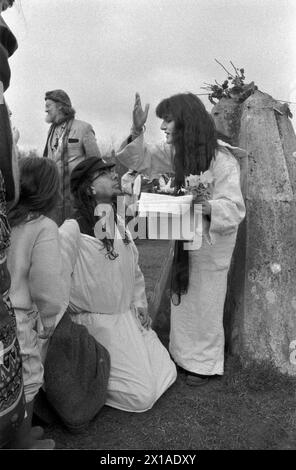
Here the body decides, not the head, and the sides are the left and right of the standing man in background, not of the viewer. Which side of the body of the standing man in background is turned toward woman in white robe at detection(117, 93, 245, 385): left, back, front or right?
left

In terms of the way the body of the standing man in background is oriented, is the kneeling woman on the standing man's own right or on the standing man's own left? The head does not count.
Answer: on the standing man's own left

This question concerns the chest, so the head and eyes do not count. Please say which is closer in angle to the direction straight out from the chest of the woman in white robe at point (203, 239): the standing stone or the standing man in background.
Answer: the standing man in background

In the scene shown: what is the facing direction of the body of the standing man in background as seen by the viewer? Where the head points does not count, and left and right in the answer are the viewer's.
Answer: facing the viewer and to the left of the viewer

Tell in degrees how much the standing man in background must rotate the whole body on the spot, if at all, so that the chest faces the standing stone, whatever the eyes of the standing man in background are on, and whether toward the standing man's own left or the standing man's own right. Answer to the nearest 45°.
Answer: approximately 90° to the standing man's own left

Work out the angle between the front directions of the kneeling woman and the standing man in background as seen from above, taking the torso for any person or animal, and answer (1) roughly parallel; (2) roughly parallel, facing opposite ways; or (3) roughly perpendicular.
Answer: roughly perpendicular

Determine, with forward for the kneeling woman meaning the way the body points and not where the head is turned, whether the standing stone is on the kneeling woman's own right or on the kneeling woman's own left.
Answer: on the kneeling woman's own left

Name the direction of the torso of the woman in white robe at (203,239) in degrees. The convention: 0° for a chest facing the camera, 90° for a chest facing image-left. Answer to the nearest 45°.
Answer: approximately 90°

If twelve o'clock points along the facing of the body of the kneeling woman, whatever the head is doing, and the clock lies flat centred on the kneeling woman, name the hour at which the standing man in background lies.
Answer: The standing man in background is roughly at 7 o'clock from the kneeling woman.

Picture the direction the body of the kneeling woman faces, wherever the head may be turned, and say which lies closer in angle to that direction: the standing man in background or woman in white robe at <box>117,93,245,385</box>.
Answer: the woman in white robe

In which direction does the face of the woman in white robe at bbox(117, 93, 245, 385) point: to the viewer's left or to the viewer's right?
to the viewer's left

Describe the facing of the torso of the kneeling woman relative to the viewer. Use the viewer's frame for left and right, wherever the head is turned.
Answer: facing the viewer and to the right of the viewer

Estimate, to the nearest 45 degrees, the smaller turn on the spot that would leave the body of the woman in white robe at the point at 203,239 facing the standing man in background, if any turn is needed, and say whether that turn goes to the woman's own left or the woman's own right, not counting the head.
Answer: approximately 45° to the woman's own right

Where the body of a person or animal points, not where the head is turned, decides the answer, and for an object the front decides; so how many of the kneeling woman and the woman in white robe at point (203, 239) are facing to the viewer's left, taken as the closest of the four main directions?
1
